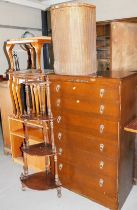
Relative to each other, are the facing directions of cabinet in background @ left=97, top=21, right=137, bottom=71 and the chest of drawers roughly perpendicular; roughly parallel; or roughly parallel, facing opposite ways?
roughly parallel

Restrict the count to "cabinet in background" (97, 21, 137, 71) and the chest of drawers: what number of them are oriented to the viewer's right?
0

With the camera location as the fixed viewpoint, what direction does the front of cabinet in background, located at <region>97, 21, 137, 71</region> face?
facing the viewer and to the left of the viewer

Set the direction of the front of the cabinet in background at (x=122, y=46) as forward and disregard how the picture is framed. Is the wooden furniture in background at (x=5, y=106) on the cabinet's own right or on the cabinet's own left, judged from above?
on the cabinet's own right

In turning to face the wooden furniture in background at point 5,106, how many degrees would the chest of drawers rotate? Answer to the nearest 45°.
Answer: approximately 90° to its right
